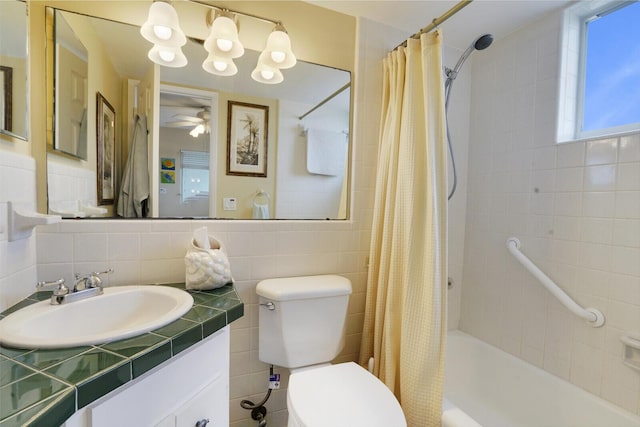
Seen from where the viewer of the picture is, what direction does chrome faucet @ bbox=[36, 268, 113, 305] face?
facing the viewer and to the right of the viewer

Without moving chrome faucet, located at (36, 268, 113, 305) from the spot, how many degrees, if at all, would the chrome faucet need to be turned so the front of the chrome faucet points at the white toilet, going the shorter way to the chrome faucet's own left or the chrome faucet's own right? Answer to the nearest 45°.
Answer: approximately 45° to the chrome faucet's own left

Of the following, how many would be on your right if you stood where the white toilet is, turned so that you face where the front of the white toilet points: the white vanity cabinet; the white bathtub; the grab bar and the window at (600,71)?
1

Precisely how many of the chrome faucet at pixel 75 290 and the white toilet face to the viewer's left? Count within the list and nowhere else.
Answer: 0

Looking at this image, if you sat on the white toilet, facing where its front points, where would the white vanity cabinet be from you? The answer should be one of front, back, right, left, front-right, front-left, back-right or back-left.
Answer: right

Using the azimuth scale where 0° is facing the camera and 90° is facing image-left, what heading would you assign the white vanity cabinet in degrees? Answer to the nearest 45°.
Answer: approximately 315°

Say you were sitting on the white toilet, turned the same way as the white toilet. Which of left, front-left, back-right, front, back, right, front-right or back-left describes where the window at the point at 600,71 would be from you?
front-left
